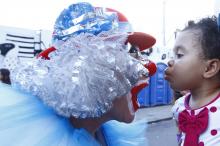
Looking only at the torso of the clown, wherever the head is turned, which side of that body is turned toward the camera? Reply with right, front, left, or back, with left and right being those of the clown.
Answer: right

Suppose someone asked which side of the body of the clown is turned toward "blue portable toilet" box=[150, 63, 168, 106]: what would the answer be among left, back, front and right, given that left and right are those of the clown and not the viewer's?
left
